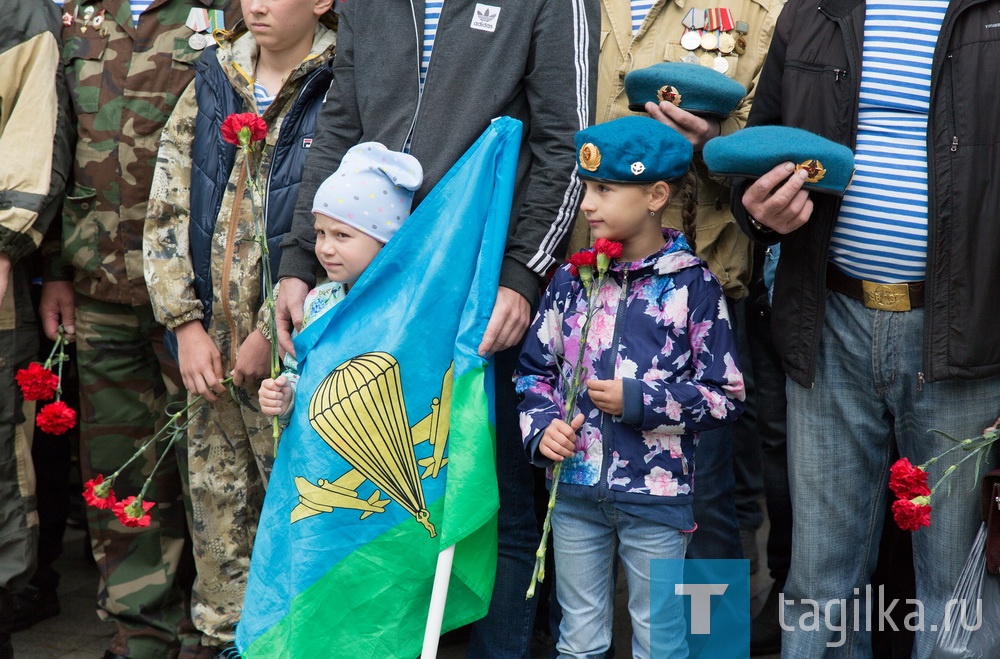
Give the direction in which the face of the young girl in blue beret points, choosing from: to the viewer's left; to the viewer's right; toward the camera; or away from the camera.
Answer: to the viewer's left

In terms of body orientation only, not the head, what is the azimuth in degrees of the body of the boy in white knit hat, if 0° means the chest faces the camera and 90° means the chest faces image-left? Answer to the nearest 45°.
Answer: approximately 45°

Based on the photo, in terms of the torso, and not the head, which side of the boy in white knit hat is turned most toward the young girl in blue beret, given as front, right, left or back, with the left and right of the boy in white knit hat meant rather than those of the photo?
left
